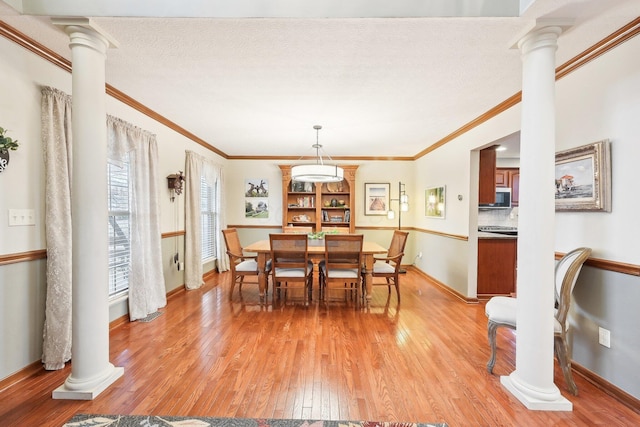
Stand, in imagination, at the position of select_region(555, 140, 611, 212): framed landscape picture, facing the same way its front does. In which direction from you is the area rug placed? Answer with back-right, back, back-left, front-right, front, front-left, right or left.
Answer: front

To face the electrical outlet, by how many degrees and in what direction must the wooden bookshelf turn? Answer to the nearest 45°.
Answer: approximately 45° to its left

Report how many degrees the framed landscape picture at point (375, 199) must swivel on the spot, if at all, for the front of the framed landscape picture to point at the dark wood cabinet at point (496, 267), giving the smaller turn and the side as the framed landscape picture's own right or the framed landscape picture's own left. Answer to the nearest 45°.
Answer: approximately 45° to the framed landscape picture's own left

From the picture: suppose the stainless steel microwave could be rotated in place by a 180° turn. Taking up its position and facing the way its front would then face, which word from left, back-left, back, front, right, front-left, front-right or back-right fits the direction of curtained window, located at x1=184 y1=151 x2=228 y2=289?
back-left

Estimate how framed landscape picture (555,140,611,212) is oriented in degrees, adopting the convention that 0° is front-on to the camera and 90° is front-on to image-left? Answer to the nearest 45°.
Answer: approximately 45°

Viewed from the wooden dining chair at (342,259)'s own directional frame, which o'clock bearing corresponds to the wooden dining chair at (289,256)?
the wooden dining chair at (289,256) is roughly at 9 o'clock from the wooden dining chair at (342,259).

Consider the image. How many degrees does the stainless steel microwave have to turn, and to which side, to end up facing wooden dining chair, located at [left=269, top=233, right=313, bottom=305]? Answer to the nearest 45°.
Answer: approximately 45° to its right

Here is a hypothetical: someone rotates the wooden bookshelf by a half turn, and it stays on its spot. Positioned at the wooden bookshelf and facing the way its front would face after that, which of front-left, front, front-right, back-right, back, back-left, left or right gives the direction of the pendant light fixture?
back

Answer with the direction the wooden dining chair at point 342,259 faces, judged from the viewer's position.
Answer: facing away from the viewer

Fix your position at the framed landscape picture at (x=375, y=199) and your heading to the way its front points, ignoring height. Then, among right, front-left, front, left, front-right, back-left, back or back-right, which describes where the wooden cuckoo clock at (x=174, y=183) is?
front-right

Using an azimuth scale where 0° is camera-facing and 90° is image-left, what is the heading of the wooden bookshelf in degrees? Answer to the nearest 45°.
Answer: approximately 0°

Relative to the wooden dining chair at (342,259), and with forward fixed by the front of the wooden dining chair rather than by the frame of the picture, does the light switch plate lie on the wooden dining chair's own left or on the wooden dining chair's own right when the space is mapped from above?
on the wooden dining chair's own left

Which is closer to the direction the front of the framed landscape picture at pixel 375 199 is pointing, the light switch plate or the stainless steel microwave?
the light switch plate

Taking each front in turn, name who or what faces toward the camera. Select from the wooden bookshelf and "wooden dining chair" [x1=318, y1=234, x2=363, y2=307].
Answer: the wooden bookshelf

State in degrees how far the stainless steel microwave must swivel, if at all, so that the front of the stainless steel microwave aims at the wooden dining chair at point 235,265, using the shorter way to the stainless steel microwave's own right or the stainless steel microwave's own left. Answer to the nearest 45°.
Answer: approximately 45° to the stainless steel microwave's own right

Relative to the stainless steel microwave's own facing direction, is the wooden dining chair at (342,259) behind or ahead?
ahead

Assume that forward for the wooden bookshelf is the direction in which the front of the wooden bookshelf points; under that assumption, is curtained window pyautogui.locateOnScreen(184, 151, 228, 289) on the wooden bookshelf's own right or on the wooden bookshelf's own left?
on the wooden bookshelf's own right

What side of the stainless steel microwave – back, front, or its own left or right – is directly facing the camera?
front
